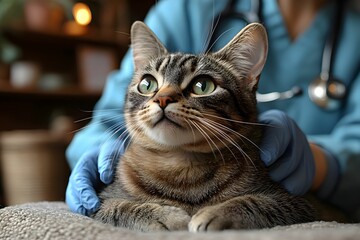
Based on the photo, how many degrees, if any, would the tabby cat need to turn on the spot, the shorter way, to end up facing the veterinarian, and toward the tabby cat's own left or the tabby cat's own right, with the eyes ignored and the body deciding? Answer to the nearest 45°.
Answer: approximately 135° to the tabby cat's own left

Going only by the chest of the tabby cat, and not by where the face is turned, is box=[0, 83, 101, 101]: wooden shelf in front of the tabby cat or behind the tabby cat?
behind

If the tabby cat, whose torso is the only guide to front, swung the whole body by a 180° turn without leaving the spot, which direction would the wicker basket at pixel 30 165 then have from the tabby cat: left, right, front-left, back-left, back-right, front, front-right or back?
front-left

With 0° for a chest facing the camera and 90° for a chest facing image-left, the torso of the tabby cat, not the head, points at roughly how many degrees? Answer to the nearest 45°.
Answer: approximately 0°
